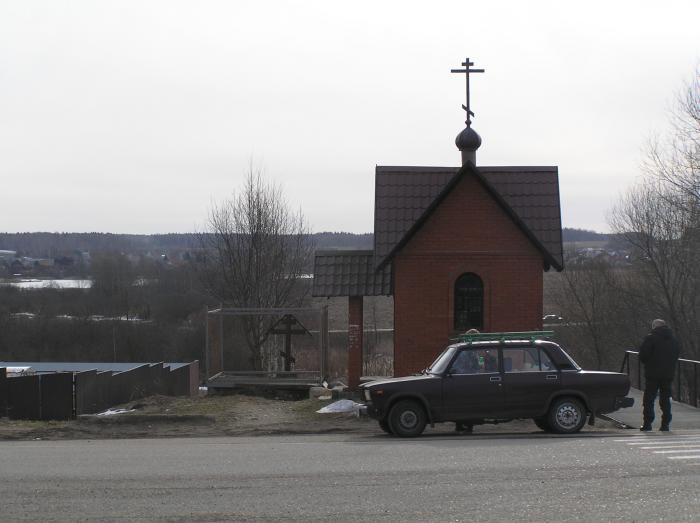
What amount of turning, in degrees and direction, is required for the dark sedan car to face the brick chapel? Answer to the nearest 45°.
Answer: approximately 90° to its right

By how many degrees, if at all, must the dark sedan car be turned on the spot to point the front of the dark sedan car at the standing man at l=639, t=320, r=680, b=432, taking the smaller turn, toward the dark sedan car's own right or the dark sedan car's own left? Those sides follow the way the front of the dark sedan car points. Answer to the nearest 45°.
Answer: approximately 135° to the dark sedan car's own right

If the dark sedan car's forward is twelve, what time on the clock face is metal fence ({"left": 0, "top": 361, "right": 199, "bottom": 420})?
The metal fence is roughly at 1 o'clock from the dark sedan car.

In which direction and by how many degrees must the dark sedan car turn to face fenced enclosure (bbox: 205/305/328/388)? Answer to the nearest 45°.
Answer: approximately 45° to its right

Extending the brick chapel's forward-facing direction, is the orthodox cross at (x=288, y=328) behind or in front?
in front

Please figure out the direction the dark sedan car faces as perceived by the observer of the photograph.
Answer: facing to the left of the viewer

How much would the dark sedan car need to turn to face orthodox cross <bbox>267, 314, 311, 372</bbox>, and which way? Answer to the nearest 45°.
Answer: approximately 45° to its right

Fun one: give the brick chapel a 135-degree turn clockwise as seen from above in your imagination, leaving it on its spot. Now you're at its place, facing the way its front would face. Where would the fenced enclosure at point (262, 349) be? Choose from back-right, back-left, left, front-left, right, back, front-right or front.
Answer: left

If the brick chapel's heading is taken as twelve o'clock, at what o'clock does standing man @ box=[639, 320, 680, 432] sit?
The standing man is roughly at 8 o'clock from the brick chapel.

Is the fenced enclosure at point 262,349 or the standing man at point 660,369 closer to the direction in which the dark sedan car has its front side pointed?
the fenced enclosure
